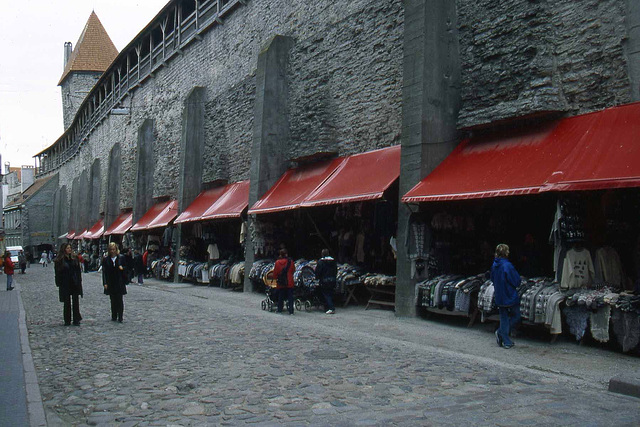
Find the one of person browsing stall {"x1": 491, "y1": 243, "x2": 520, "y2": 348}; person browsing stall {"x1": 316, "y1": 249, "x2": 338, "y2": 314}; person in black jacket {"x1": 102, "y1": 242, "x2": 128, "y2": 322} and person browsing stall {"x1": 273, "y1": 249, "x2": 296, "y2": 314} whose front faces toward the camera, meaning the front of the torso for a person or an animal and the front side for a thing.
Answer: the person in black jacket

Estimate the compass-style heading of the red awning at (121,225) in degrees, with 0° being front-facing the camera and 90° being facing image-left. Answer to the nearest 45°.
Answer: approximately 45°

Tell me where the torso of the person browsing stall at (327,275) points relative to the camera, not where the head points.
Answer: away from the camera

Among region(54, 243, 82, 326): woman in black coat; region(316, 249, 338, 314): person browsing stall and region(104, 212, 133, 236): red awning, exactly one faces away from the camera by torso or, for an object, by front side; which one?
the person browsing stall

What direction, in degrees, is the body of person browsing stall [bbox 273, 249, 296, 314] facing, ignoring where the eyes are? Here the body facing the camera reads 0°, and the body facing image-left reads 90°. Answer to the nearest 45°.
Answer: approximately 180°

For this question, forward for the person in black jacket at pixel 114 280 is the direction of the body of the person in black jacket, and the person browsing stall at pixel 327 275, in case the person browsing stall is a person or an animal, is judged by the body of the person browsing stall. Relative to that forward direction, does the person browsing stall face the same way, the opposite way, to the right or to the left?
the opposite way

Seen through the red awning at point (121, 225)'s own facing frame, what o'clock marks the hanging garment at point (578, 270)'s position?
The hanging garment is roughly at 10 o'clock from the red awning.

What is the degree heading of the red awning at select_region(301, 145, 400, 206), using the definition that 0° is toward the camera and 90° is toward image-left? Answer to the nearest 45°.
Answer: approximately 45°

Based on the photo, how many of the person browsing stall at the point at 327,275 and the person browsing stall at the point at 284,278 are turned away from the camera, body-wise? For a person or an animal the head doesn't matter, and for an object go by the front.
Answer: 2
